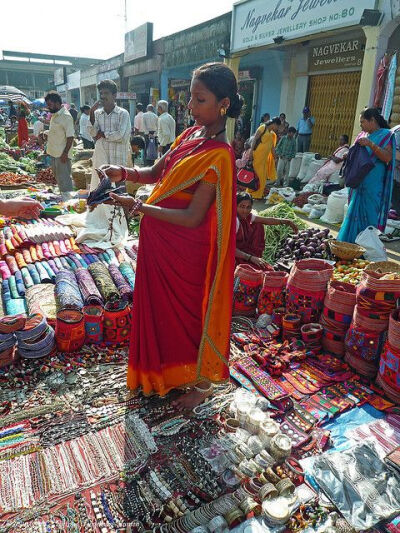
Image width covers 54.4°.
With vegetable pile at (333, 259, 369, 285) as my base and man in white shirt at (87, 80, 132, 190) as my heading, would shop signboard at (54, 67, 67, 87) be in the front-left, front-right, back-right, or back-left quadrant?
front-right

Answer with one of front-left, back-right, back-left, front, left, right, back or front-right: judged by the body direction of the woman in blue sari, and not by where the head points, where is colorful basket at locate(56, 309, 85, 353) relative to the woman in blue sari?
front-left

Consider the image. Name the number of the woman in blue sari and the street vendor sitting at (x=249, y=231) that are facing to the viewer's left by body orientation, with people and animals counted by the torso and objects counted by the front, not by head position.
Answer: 1

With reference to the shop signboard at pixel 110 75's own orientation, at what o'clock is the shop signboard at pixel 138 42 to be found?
the shop signboard at pixel 138 42 is roughly at 10 o'clock from the shop signboard at pixel 110 75.

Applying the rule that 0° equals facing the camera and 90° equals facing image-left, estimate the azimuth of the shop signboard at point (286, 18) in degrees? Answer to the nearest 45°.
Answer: approximately 45°

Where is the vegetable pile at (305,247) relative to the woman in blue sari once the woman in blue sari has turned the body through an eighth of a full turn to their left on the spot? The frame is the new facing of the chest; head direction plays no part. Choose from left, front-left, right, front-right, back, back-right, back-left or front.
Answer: front

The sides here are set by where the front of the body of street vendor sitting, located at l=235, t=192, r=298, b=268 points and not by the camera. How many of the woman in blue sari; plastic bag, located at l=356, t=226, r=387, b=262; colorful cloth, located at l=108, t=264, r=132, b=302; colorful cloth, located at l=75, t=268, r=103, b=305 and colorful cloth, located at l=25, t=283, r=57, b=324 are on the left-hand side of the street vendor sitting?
2

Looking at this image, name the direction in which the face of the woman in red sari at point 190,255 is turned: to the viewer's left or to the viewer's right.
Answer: to the viewer's left

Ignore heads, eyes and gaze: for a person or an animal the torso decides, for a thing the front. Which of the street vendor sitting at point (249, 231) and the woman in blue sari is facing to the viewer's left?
the woman in blue sari

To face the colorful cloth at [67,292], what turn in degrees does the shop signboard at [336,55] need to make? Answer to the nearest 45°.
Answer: approximately 45° to its left

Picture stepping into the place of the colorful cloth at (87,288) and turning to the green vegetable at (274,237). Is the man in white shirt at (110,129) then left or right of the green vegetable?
left

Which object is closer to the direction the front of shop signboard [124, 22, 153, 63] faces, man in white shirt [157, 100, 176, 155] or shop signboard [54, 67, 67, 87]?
the man in white shirt

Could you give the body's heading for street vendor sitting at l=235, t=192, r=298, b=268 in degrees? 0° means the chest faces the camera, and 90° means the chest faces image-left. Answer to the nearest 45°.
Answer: approximately 315°

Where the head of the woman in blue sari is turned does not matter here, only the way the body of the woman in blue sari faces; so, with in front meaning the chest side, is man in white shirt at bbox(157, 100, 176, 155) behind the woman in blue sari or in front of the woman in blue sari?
in front
